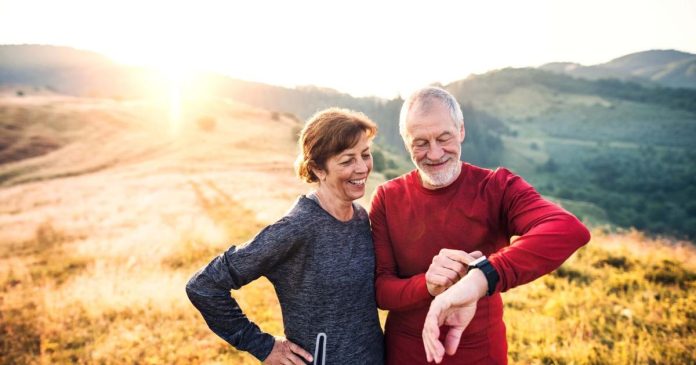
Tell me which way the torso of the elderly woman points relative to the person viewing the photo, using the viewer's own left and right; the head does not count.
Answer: facing the viewer and to the right of the viewer

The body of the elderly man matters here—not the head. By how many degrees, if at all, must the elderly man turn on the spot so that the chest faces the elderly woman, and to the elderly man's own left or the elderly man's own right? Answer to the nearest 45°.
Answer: approximately 45° to the elderly man's own right

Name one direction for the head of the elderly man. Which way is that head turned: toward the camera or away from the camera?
toward the camera

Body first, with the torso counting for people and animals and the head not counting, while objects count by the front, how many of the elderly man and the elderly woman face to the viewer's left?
0

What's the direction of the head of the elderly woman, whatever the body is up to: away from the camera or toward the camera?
toward the camera

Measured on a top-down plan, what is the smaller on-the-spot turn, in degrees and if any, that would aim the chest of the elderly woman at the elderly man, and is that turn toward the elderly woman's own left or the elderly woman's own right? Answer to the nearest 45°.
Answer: approximately 45° to the elderly woman's own left

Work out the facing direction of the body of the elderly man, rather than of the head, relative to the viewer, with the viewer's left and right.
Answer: facing the viewer
